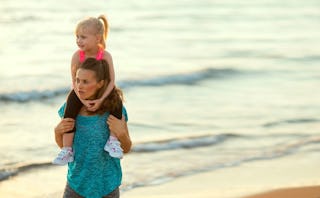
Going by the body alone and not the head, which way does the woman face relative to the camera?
toward the camera
